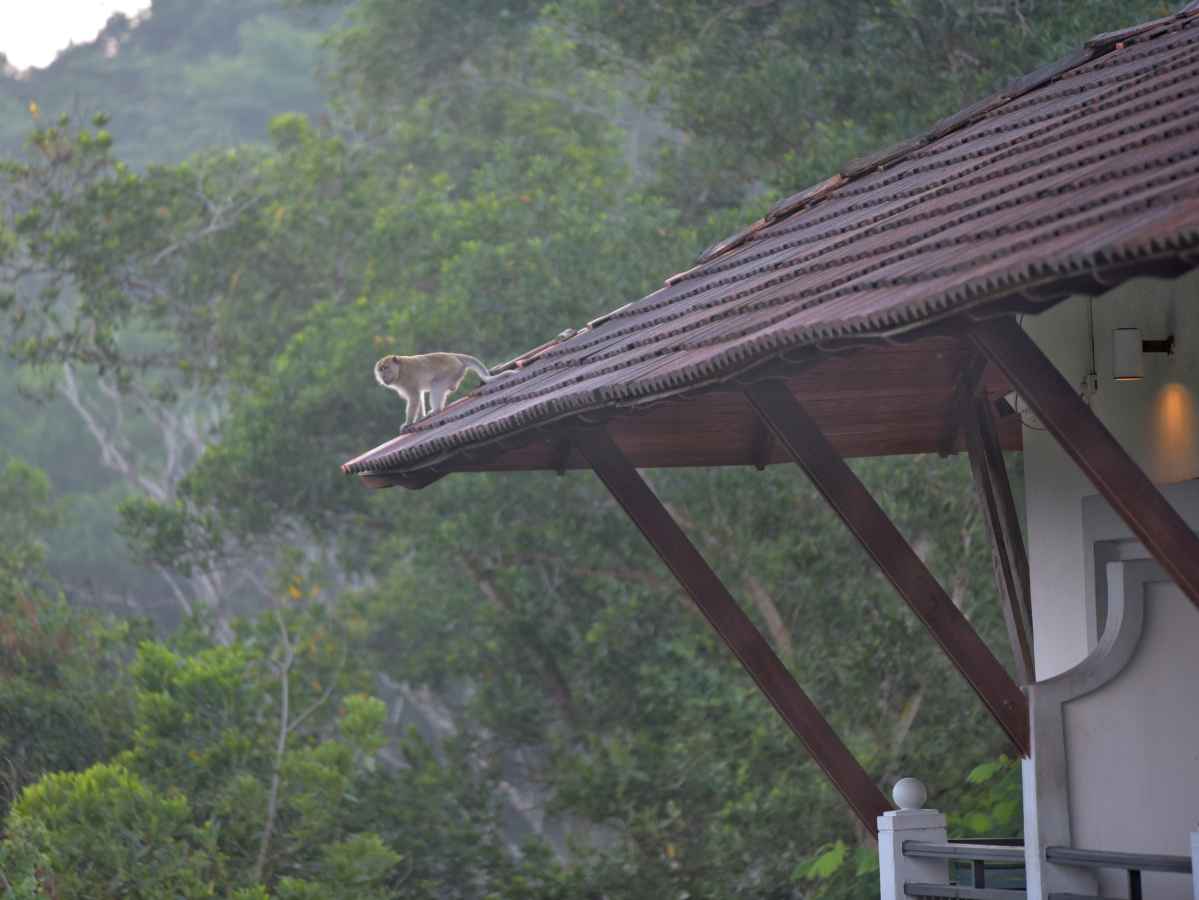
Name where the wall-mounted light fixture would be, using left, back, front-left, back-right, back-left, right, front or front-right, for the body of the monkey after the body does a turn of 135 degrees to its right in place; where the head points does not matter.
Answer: right

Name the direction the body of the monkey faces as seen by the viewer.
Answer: to the viewer's left
